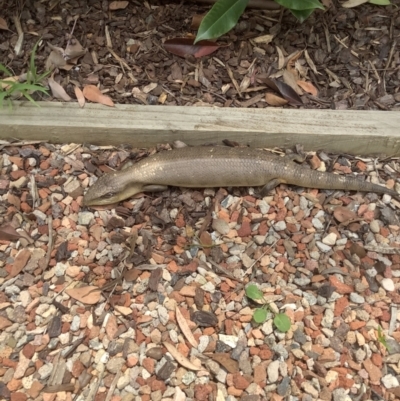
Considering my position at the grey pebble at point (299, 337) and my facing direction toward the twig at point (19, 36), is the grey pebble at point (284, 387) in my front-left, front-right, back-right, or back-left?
back-left

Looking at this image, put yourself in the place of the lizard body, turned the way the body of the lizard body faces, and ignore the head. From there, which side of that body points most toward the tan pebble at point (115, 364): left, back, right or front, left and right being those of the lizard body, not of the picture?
left

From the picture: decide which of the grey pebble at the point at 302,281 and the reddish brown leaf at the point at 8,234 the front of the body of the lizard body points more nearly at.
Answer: the reddish brown leaf

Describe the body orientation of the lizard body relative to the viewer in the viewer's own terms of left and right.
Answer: facing to the left of the viewer

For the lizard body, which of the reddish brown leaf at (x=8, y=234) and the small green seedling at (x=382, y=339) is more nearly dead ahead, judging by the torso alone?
the reddish brown leaf

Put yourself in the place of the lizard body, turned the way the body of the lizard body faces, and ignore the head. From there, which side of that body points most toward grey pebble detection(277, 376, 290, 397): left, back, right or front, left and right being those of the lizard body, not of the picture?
left

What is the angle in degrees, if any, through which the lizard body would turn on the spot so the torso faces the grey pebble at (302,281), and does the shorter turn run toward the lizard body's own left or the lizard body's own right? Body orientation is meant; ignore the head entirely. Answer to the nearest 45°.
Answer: approximately 135° to the lizard body's own left

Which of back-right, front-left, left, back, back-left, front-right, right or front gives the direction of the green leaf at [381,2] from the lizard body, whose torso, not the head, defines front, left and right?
back-right

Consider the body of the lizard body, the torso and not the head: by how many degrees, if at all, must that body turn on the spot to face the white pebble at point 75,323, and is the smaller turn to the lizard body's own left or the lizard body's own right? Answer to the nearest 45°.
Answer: approximately 45° to the lizard body's own left

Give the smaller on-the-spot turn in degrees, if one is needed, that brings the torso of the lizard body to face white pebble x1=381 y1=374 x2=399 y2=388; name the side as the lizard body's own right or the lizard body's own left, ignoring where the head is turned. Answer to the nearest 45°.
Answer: approximately 135° to the lizard body's own left
